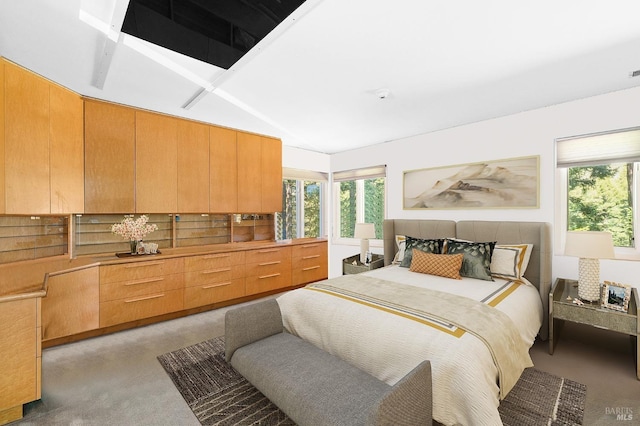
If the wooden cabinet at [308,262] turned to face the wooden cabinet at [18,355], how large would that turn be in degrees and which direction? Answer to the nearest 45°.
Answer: approximately 90° to its right

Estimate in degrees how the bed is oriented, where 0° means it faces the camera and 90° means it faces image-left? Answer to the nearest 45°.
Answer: approximately 45°

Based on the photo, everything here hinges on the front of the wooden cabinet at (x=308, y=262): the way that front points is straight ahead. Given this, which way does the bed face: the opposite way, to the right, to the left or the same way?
to the right

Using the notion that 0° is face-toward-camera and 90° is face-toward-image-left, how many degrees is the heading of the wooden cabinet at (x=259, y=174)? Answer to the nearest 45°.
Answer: approximately 315°

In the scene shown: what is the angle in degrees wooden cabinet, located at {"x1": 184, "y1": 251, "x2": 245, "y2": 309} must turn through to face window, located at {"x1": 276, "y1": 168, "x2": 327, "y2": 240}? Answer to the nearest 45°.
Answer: approximately 90° to its left

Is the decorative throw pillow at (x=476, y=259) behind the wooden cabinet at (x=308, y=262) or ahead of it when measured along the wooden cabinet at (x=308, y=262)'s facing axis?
ahead

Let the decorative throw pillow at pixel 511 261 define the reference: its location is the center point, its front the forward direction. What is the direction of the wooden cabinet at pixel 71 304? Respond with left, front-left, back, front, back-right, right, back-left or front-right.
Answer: front-right

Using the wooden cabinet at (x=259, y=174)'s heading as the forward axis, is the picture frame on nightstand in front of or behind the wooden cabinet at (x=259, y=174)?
in front

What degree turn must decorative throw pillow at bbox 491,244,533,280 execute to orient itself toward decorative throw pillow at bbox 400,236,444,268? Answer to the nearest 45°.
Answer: approximately 90° to its right

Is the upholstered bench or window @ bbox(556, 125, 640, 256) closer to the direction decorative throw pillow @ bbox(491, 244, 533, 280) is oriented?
the upholstered bench

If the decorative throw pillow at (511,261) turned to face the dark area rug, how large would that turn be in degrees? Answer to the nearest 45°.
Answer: approximately 45° to its right

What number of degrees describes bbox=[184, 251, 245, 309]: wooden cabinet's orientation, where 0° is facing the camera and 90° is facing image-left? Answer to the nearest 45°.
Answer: approximately 315°
